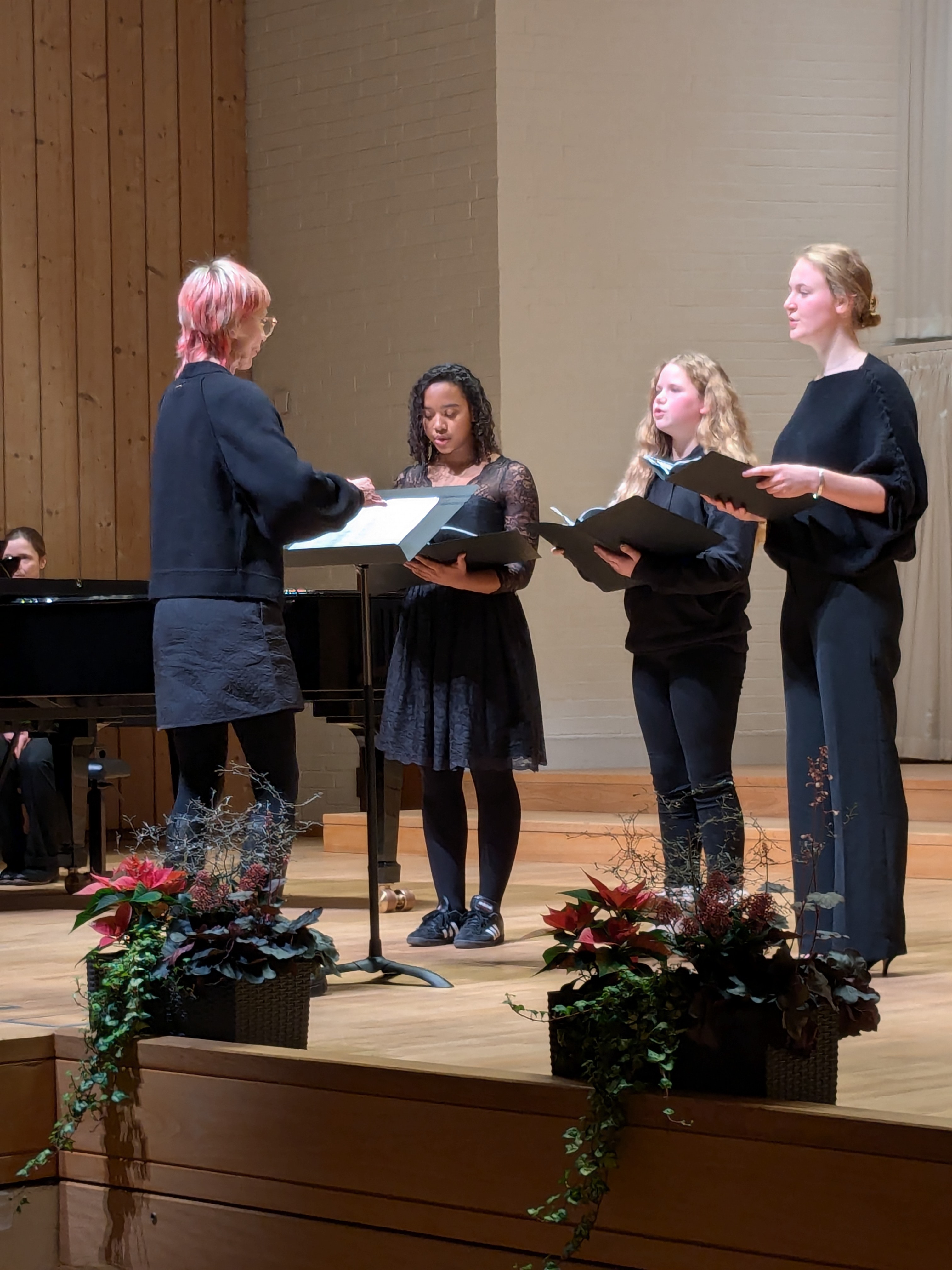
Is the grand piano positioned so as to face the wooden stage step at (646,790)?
no

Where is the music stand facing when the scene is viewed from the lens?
facing the viewer and to the left of the viewer

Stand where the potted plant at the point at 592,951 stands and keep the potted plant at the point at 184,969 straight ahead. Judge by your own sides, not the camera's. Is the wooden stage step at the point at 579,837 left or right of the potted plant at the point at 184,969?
right

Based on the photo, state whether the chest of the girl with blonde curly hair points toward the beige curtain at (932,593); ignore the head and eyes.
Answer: no

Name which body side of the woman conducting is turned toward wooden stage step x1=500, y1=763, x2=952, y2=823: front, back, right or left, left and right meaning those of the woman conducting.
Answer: front

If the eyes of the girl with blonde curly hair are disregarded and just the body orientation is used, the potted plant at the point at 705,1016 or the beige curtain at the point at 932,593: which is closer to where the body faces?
the potted plant

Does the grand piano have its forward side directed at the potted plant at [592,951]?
no

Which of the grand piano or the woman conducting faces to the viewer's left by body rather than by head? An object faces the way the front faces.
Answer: the grand piano

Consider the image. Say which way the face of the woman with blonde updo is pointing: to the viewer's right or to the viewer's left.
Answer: to the viewer's left

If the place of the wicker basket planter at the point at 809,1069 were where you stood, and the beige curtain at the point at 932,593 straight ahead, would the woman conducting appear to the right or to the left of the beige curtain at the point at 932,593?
left

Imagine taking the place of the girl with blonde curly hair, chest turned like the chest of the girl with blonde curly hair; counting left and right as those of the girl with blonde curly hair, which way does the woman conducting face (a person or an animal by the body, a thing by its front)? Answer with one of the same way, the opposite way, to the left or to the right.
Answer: the opposite way

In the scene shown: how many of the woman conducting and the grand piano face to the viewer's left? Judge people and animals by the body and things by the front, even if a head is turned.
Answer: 1
